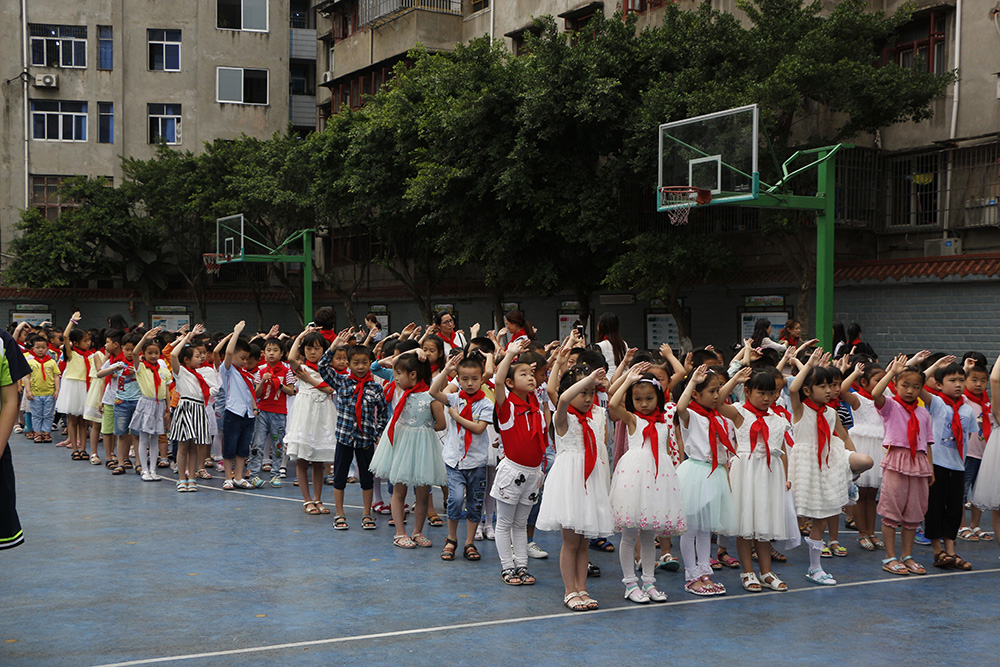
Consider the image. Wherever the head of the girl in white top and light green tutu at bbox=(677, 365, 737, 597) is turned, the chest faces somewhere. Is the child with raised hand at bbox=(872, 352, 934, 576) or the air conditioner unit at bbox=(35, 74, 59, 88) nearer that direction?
the child with raised hand

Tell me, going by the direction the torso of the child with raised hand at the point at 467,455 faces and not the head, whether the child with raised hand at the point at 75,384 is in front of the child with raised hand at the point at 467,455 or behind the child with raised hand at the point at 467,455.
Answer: behind

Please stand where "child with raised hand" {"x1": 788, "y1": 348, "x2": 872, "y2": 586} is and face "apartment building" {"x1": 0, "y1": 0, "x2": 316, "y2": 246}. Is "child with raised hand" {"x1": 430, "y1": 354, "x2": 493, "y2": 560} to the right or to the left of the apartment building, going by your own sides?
left

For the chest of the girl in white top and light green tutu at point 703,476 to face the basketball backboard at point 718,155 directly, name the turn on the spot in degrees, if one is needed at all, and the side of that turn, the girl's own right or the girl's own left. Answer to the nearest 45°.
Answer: approximately 135° to the girl's own left

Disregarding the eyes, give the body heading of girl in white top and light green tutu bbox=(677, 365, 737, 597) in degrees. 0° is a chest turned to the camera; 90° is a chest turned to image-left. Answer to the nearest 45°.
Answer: approximately 315°

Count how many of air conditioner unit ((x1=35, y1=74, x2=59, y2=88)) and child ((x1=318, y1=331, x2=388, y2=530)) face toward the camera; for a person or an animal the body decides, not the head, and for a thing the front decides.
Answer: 2

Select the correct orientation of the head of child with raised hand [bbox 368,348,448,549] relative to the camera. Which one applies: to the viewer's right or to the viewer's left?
to the viewer's left
